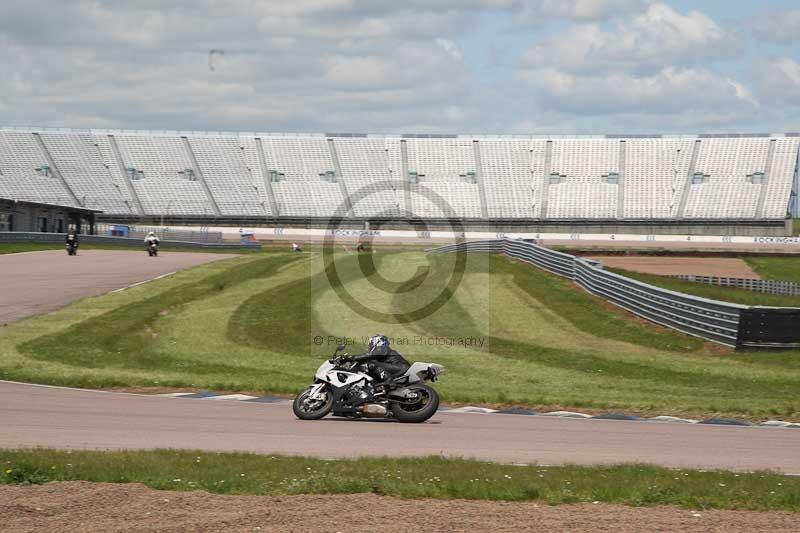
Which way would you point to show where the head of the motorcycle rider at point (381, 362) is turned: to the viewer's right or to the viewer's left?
to the viewer's left

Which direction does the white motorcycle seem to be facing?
to the viewer's left
